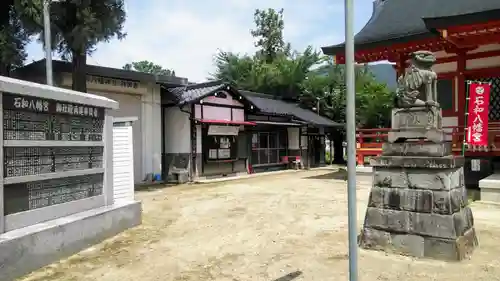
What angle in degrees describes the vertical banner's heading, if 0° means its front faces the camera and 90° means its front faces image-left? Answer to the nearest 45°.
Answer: approximately 0°

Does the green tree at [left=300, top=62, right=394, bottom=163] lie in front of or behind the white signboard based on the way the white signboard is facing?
behind

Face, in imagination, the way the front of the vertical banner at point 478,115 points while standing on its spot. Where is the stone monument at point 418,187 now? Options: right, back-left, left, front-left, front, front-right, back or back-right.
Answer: front

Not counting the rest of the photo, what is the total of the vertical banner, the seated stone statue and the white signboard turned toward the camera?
2

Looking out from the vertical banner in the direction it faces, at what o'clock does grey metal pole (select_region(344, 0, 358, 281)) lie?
The grey metal pole is roughly at 12 o'clock from the vertical banner.

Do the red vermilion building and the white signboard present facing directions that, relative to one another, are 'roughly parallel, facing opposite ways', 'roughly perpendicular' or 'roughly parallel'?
roughly perpendicular

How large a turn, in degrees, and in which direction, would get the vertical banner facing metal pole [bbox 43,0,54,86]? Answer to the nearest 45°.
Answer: approximately 45° to its right

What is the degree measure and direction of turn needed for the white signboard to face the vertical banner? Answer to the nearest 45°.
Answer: approximately 45° to its left

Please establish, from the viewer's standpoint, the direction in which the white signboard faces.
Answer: facing the viewer

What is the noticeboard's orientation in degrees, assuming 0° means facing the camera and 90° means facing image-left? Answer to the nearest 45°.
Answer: approximately 315°

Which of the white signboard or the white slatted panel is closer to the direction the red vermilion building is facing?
the white slatted panel

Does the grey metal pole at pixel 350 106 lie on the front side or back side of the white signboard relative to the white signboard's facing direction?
on the front side
